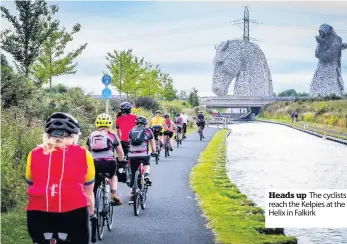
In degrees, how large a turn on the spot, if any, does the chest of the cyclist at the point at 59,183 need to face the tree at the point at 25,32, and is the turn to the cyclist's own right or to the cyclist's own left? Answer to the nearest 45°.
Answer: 0° — they already face it

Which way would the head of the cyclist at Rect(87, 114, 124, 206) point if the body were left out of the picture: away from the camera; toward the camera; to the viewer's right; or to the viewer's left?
away from the camera

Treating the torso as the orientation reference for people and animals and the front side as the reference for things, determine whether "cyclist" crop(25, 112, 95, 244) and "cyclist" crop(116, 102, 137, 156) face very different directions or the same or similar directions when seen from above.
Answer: same or similar directions

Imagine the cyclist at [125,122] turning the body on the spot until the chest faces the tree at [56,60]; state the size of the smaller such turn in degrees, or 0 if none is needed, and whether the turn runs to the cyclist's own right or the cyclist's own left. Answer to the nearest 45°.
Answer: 0° — they already face it

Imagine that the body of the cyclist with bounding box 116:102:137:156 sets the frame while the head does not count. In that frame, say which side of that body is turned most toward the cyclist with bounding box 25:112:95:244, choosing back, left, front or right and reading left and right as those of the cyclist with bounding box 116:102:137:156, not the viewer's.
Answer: back

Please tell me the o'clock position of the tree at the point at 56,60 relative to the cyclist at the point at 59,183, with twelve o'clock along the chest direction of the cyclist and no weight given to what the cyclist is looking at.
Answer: The tree is roughly at 12 o'clock from the cyclist.

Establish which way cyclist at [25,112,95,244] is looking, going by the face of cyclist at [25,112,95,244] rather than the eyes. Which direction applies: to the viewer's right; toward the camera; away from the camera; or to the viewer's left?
away from the camera

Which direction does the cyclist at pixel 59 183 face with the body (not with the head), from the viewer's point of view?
away from the camera

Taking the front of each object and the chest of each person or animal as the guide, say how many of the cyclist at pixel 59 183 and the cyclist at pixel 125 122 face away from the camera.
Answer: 2

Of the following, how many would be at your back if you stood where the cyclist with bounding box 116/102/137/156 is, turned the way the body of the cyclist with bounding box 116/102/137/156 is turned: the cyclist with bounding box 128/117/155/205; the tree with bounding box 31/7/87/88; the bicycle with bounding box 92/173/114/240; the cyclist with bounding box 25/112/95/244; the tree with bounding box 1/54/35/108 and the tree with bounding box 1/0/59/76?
3

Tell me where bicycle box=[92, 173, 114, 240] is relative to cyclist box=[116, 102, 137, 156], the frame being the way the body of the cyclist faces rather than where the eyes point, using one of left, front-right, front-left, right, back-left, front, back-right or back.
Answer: back

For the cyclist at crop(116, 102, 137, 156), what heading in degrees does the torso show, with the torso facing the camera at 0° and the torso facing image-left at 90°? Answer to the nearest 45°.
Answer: approximately 180°
